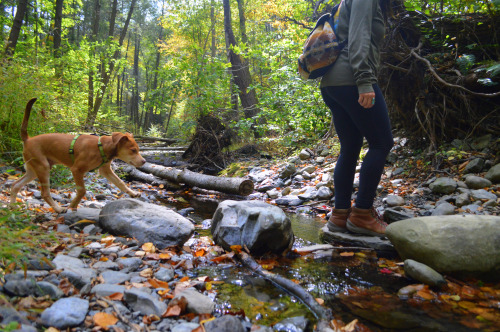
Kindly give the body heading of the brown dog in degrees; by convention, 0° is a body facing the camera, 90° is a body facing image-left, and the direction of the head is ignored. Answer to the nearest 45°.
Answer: approximately 270°
